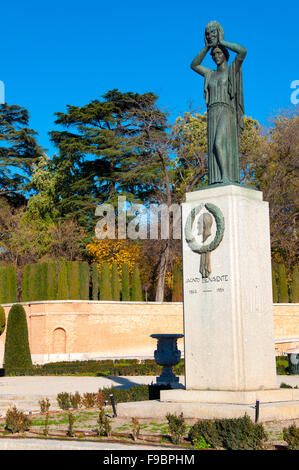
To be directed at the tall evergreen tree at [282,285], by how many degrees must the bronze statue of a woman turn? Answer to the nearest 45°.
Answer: approximately 135° to its right

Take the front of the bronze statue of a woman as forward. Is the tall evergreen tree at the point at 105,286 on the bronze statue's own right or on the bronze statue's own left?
on the bronze statue's own right

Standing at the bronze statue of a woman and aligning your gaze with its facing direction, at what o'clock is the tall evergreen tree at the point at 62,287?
The tall evergreen tree is roughly at 4 o'clock from the bronze statue of a woman.

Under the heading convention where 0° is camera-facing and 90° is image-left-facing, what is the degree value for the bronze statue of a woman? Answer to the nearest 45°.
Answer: approximately 45°

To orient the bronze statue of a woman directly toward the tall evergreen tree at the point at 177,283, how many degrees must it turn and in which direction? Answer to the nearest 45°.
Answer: approximately 135° to its right

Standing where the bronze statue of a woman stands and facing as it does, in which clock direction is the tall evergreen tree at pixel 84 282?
The tall evergreen tree is roughly at 4 o'clock from the bronze statue of a woman.

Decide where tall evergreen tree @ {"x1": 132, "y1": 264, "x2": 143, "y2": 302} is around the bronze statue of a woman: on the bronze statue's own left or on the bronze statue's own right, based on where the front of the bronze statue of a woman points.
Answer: on the bronze statue's own right

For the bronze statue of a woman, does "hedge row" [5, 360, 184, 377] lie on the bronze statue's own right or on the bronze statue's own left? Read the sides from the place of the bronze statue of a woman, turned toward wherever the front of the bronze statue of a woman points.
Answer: on the bronze statue's own right

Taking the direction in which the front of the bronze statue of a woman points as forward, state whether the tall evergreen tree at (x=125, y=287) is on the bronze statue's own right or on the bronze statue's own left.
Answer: on the bronze statue's own right
